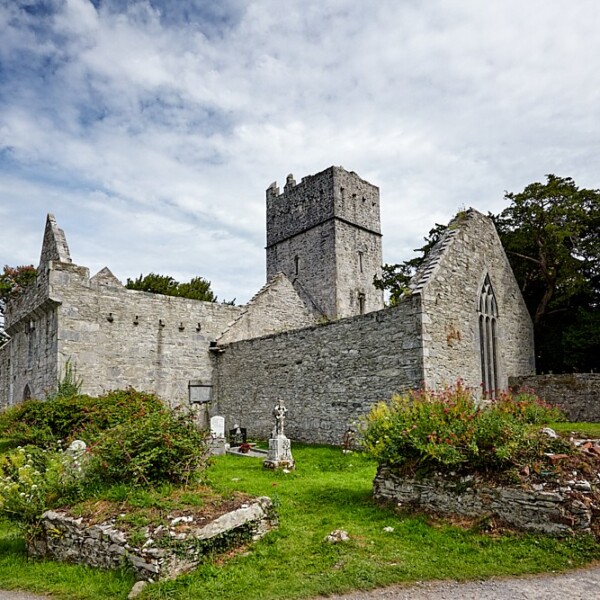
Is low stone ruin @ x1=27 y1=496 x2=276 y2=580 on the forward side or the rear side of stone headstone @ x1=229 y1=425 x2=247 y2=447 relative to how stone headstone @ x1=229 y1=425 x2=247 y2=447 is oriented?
on the forward side

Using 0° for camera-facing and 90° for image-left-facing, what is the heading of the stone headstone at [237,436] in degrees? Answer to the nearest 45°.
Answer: approximately 0°

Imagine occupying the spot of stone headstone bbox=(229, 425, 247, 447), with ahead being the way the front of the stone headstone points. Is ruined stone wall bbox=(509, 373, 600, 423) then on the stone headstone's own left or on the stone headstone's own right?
on the stone headstone's own left

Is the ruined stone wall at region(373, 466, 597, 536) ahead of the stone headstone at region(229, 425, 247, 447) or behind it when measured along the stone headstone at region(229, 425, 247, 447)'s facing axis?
ahead

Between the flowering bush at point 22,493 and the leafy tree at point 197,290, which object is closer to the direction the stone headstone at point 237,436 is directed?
the flowering bush

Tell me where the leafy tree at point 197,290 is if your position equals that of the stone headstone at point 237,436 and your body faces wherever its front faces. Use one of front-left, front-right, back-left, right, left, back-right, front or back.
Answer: back

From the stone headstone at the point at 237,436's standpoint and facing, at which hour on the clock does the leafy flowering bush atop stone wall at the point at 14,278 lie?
The leafy flowering bush atop stone wall is roughly at 5 o'clock from the stone headstone.

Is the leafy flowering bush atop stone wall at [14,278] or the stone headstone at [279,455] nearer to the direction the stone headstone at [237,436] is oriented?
the stone headstone

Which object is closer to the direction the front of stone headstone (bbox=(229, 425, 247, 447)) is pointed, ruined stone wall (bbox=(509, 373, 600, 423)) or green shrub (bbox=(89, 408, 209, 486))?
the green shrub

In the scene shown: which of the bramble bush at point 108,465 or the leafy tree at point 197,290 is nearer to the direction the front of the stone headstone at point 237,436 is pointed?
the bramble bush
